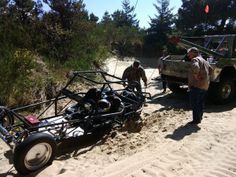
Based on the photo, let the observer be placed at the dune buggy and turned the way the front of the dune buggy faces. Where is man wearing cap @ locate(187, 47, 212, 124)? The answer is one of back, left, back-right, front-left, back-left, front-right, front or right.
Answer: back-left

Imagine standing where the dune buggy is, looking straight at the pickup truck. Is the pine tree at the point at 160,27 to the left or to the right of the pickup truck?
left

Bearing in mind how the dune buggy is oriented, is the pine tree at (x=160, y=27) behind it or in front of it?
behind

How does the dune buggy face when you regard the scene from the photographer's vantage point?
facing the viewer and to the left of the viewer

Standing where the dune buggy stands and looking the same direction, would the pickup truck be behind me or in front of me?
behind

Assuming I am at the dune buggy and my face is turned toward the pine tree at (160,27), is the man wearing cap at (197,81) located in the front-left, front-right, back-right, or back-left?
front-right

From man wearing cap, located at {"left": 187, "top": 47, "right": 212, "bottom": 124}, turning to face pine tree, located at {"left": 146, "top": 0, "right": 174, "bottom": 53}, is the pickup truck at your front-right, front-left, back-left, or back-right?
front-right
